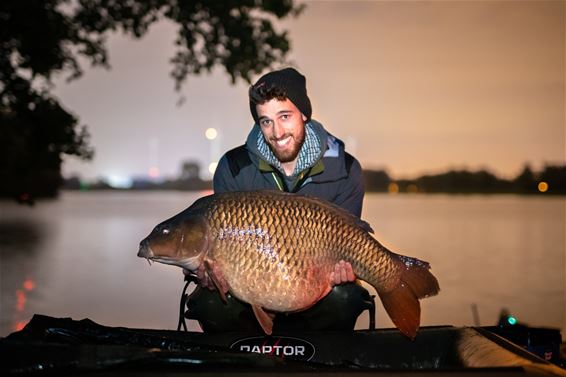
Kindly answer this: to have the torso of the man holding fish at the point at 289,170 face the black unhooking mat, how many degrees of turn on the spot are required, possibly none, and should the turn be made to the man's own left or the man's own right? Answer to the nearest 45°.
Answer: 0° — they already face it

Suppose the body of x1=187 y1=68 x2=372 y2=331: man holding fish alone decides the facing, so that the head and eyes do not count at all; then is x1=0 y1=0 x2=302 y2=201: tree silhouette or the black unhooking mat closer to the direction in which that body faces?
the black unhooking mat

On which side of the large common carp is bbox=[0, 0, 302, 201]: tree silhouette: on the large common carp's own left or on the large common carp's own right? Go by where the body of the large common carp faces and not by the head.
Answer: on the large common carp's own right

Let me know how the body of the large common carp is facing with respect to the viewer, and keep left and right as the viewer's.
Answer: facing to the left of the viewer

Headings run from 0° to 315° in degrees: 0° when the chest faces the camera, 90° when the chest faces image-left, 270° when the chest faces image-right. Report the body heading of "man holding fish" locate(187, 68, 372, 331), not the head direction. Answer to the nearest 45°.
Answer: approximately 0°

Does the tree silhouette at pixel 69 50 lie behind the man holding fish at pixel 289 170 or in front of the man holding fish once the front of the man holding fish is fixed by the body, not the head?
behind
